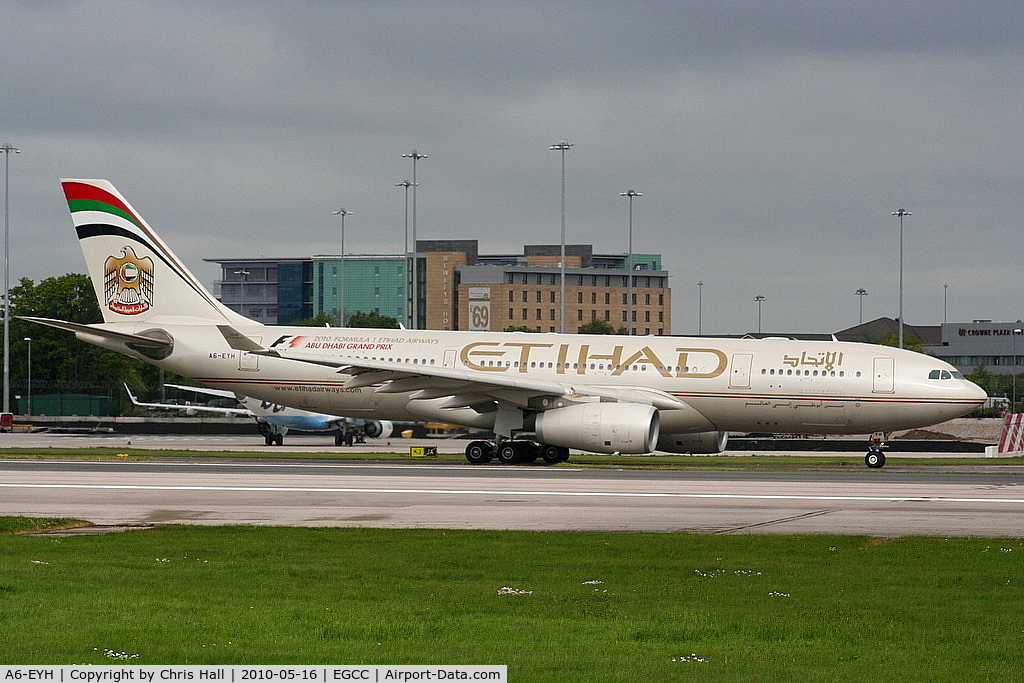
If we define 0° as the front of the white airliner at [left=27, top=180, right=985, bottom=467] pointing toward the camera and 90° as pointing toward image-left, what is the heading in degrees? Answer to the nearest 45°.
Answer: approximately 270°
